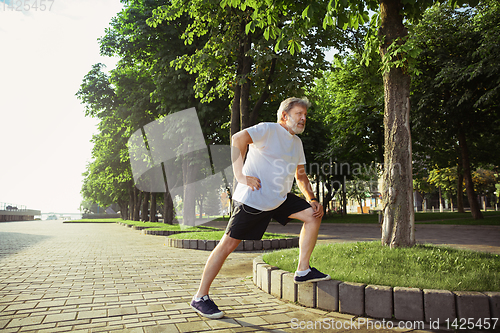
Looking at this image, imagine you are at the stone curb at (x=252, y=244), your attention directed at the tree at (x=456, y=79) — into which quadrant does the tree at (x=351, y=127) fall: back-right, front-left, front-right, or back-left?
front-left

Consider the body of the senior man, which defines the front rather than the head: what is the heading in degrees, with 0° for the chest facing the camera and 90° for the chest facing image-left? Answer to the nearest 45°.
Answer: approximately 315°

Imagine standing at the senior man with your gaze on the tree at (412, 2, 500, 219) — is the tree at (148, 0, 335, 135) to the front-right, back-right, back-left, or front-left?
front-left

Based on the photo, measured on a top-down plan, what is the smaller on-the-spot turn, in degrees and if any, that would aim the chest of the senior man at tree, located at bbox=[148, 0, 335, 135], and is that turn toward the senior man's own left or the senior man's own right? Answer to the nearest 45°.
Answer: approximately 135° to the senior man's own left
